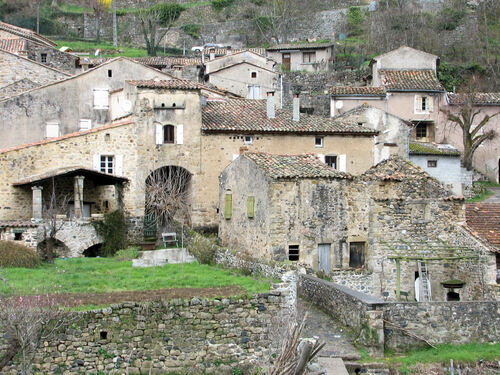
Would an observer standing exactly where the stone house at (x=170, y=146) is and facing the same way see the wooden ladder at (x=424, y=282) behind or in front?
in front

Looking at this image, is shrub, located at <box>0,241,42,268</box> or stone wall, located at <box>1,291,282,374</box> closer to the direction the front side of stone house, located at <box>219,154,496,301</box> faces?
the stone wall

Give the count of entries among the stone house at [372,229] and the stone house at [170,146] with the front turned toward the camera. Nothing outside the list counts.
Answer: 2

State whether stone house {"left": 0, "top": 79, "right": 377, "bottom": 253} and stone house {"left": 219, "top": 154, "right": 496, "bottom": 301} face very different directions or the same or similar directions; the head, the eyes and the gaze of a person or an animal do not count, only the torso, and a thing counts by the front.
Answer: same or similar directions

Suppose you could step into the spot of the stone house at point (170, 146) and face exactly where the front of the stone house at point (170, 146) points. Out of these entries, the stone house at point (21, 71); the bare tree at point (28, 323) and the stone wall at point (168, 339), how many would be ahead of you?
2

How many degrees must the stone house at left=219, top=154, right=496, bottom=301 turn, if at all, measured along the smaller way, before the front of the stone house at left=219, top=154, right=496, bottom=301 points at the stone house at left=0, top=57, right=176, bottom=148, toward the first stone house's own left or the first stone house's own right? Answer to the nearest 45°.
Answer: approximately 135° to the first stone house's own right

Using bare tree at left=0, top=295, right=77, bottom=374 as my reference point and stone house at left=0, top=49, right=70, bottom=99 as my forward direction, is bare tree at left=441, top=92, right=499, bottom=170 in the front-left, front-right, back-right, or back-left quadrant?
front-right

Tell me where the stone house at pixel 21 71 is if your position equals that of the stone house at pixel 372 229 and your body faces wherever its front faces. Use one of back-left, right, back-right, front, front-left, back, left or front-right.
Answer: back-right

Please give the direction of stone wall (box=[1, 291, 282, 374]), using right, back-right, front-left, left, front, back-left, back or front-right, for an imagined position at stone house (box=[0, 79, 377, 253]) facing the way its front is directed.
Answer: front

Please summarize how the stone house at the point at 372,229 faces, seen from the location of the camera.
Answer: facing the viewer

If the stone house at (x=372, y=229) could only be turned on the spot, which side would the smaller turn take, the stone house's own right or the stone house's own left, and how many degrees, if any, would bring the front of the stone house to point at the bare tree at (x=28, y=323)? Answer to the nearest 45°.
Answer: approximately 45° to the stone house's own right

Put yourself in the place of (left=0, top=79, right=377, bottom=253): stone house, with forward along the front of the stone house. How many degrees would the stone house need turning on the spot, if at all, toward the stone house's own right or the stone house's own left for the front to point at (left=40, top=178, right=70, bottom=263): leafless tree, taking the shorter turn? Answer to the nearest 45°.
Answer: approximately 45° to the stone house's own right

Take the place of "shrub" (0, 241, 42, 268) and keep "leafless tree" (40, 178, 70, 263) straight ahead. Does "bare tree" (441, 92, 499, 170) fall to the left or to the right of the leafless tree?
right
